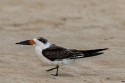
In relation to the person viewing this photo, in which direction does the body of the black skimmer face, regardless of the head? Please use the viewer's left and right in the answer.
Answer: facing to the left of the viewer
